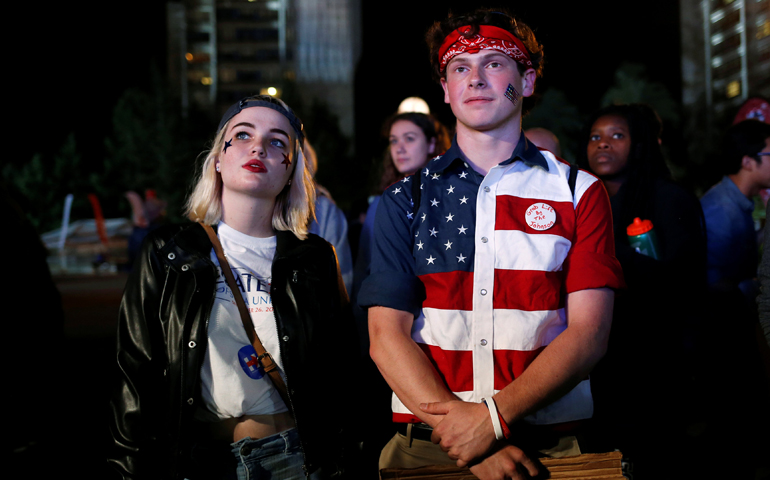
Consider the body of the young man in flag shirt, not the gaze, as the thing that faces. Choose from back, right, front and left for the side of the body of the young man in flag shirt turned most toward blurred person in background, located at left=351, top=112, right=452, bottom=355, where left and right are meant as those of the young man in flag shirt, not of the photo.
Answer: back

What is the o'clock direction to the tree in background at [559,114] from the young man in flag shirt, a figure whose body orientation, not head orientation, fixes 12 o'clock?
The tree in background is roughly at 6 o'clock from the young man in flag shirt.

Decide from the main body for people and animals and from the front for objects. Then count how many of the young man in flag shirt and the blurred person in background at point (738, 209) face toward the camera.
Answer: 1

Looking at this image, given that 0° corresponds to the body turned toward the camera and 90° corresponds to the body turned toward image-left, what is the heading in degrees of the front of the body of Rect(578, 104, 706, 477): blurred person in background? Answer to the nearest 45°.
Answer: approximately 45°
